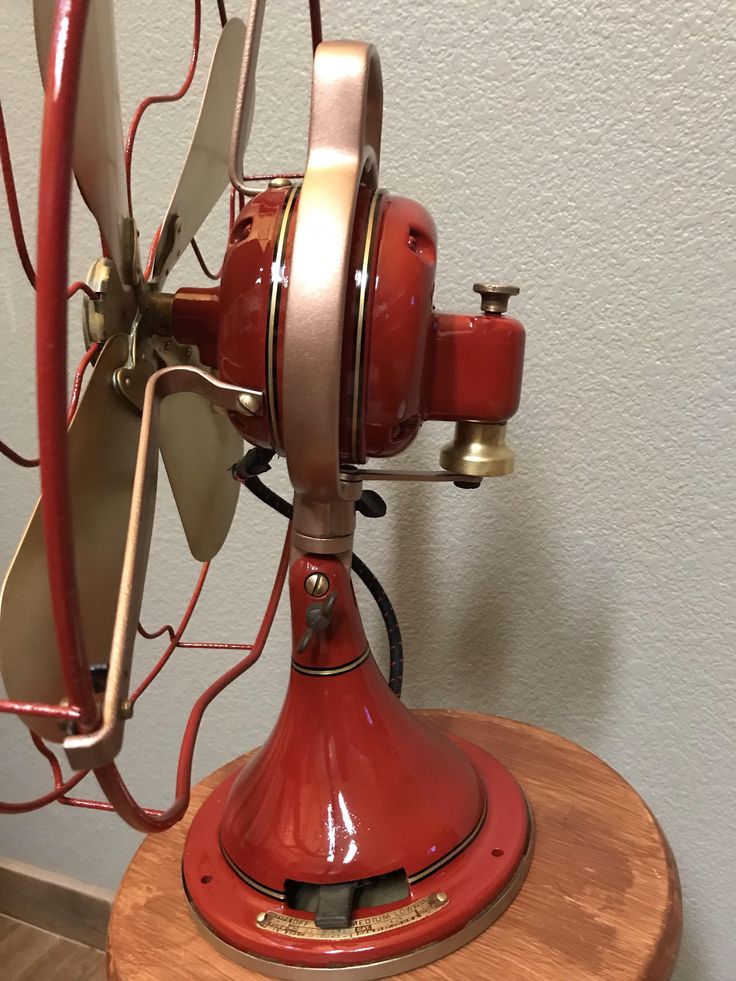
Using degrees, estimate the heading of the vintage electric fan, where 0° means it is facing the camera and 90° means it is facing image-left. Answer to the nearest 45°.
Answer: approximately 90°
